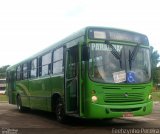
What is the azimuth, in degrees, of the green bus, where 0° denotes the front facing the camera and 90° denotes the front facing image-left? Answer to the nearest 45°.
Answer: approximately 315°
